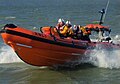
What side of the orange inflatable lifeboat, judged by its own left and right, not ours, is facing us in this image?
left
